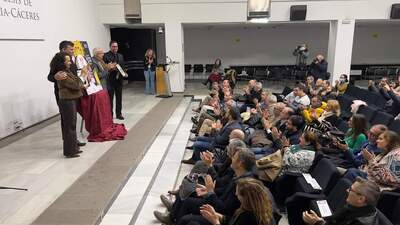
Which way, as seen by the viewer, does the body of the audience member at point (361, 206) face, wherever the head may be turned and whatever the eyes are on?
to the viewer's left

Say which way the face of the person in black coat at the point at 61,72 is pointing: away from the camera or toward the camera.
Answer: toward the camera

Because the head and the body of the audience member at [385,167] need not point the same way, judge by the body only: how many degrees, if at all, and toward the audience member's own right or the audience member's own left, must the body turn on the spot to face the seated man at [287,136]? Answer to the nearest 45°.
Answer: approximately 45° to the audience member's own right

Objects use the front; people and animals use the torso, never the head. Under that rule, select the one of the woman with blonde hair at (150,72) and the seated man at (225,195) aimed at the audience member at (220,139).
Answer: the woman with blonde hair

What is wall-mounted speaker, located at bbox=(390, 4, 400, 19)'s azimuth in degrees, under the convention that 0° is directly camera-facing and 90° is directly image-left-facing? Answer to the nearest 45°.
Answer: approximately 45°

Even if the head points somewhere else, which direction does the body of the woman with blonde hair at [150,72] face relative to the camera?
toward the camera

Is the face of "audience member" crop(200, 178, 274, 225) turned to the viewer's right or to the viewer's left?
to the viewer's left

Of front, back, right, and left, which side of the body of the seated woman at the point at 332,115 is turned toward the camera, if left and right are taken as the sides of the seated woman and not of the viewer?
left

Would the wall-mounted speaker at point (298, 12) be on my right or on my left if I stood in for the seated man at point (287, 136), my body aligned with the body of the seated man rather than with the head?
on my right

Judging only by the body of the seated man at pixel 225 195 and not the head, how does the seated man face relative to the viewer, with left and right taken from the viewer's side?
facing to the left of the viewer

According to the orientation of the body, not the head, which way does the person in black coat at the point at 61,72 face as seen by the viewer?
to the viewer's right

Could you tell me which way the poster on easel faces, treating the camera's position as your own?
facing the viewer and to the right of the viewer

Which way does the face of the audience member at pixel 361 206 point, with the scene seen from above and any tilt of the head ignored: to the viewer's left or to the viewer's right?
to the viewer's left

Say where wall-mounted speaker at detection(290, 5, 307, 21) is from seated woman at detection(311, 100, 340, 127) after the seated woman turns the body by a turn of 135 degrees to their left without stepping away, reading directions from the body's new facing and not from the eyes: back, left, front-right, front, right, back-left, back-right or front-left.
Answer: back-left

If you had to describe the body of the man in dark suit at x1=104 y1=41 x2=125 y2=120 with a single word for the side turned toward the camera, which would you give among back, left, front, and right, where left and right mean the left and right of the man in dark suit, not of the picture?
front
